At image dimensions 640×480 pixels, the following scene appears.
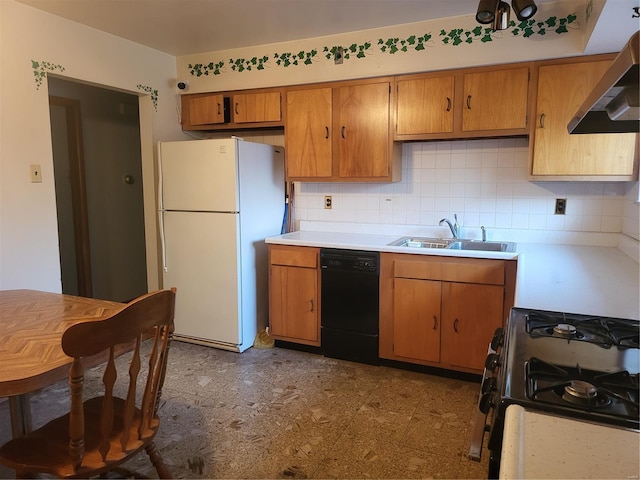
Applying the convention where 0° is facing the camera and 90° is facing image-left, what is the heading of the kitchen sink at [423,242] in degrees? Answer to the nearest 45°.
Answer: approximately 0°

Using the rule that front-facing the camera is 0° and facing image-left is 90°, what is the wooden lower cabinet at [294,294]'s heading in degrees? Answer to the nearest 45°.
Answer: approximately 45°

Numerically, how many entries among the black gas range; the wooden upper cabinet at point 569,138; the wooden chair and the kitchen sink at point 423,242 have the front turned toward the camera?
2

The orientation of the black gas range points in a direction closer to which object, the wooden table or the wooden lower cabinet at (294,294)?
the wooden table

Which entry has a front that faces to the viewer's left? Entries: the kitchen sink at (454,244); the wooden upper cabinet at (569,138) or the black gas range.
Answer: the black gas range

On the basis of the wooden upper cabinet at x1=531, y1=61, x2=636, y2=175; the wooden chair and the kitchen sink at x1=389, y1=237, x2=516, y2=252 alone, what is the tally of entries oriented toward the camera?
2

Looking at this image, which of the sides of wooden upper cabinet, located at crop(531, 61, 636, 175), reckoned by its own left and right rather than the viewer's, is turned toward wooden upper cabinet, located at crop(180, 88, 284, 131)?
right

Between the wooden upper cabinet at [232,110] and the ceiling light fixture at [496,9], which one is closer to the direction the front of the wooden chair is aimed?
the wooden upper cabinet

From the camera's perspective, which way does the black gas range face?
to the viewer's left
